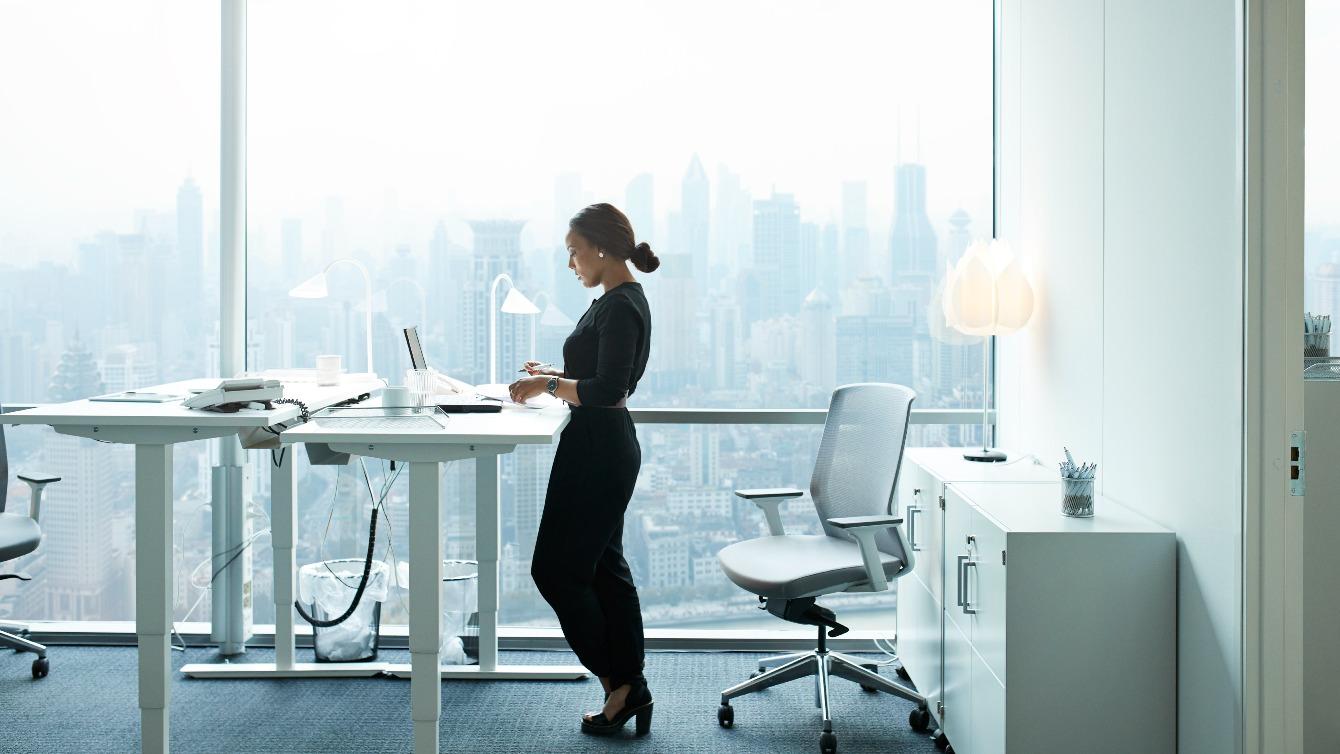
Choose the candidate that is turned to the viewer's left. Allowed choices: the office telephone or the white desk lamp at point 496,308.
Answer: the office telephone

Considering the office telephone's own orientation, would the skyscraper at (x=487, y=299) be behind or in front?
behind

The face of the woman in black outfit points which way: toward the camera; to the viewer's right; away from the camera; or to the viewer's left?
to the viewer's left

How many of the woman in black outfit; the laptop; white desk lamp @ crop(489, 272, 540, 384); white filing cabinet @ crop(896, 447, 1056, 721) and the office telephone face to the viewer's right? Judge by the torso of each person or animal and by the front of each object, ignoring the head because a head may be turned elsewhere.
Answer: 2

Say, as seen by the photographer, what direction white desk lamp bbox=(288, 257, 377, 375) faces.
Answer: facing to the left of the viewer

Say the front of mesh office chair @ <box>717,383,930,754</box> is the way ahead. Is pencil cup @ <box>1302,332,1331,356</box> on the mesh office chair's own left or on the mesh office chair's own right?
on the mesh office chair's own left

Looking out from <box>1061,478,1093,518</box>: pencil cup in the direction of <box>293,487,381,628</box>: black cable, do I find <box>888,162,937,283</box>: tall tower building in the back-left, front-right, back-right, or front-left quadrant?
front-right

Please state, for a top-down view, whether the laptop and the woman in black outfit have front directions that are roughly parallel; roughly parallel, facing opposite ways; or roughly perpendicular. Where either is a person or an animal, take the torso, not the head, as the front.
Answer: roughly parallel, facing opposite ways

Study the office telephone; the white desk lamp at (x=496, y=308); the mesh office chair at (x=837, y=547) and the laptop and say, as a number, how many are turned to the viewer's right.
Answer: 2

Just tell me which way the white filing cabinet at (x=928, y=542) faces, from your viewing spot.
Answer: facing to the left of the viewer

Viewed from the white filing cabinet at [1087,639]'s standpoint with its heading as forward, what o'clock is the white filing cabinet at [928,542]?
the white filing cabinet at [928,542] is roughly at 2 o'clock from the white filing cabinet at [1087,639].

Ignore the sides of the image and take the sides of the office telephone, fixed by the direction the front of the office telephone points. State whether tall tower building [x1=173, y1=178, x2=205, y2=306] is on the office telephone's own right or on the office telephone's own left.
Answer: on the office telephone's own right

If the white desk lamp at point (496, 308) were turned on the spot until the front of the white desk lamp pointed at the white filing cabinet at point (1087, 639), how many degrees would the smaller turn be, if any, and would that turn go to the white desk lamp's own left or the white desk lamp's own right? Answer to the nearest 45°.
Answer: approximately 45° to the white desk lamp's own right

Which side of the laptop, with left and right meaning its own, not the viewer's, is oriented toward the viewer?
right

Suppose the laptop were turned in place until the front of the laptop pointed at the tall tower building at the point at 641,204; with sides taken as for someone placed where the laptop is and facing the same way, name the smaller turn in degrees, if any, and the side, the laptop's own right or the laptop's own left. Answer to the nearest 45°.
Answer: approximately 45° to the laptop's own left

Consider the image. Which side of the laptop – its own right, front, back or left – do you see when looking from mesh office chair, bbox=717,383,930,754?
front

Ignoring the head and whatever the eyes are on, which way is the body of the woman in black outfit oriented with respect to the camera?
to the viewer's left
